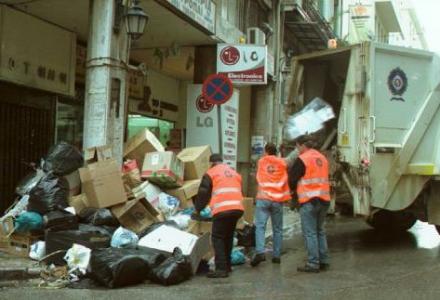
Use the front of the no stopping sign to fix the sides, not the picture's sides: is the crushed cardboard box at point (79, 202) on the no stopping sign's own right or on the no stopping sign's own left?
on the no stopping sign's own right

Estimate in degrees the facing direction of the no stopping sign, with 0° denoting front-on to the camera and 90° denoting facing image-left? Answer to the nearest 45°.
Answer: approximately 0°

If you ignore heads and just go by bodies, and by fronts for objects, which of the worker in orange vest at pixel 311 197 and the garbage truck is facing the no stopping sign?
the worker in orange vest

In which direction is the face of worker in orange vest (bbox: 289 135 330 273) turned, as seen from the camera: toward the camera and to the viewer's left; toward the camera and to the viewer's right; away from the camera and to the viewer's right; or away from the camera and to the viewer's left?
away from the camera and to the viewer's left

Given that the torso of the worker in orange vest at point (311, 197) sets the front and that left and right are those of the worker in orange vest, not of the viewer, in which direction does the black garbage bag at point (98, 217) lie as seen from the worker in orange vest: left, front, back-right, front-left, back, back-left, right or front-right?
front-left

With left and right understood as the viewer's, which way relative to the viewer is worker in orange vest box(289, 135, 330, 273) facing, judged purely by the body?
facing away from the viewer and to the left of the viewer

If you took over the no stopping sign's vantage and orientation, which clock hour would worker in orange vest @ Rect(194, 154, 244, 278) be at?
The worker in orange vest is roughly at 12 o'clock from the no stopping sign.

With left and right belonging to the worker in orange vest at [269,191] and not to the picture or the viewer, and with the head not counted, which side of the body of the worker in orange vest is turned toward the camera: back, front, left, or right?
back

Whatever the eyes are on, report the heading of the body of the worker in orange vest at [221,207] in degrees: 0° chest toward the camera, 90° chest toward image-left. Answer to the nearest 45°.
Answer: approximately 135°

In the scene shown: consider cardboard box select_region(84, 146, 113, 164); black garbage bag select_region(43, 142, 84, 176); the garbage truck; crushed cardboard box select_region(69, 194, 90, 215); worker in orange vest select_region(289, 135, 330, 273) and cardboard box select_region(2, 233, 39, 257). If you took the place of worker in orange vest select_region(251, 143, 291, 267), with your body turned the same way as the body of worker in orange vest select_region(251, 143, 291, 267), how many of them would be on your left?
4

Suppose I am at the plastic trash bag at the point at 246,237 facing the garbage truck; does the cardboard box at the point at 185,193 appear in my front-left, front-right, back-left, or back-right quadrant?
back-left

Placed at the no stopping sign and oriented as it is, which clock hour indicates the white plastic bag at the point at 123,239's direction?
The white plastic bag is roughly at 1 o'clock from the no stopping sign.

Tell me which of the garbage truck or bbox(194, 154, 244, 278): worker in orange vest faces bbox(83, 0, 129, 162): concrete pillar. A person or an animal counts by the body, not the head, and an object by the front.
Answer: the worker in orange vest

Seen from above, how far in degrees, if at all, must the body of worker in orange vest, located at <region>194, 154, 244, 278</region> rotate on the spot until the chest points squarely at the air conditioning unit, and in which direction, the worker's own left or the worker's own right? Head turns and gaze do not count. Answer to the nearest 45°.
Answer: approximately 45° to the worker's own right
